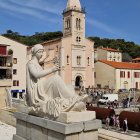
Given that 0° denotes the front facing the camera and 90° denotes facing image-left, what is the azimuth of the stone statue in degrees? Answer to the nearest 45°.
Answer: approximately 270°
